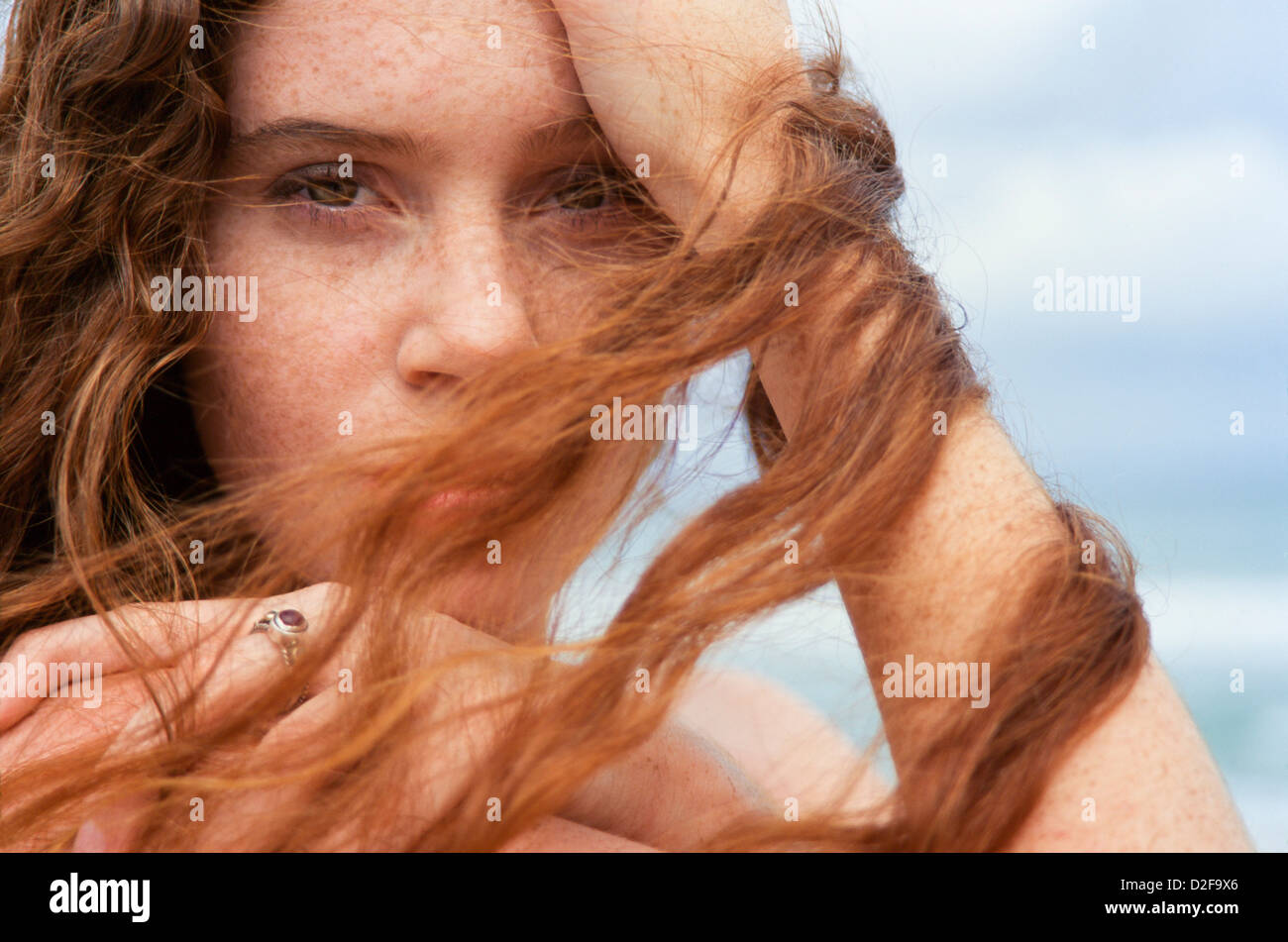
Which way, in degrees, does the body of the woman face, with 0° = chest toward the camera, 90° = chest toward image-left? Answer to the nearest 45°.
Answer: approximately 0°
